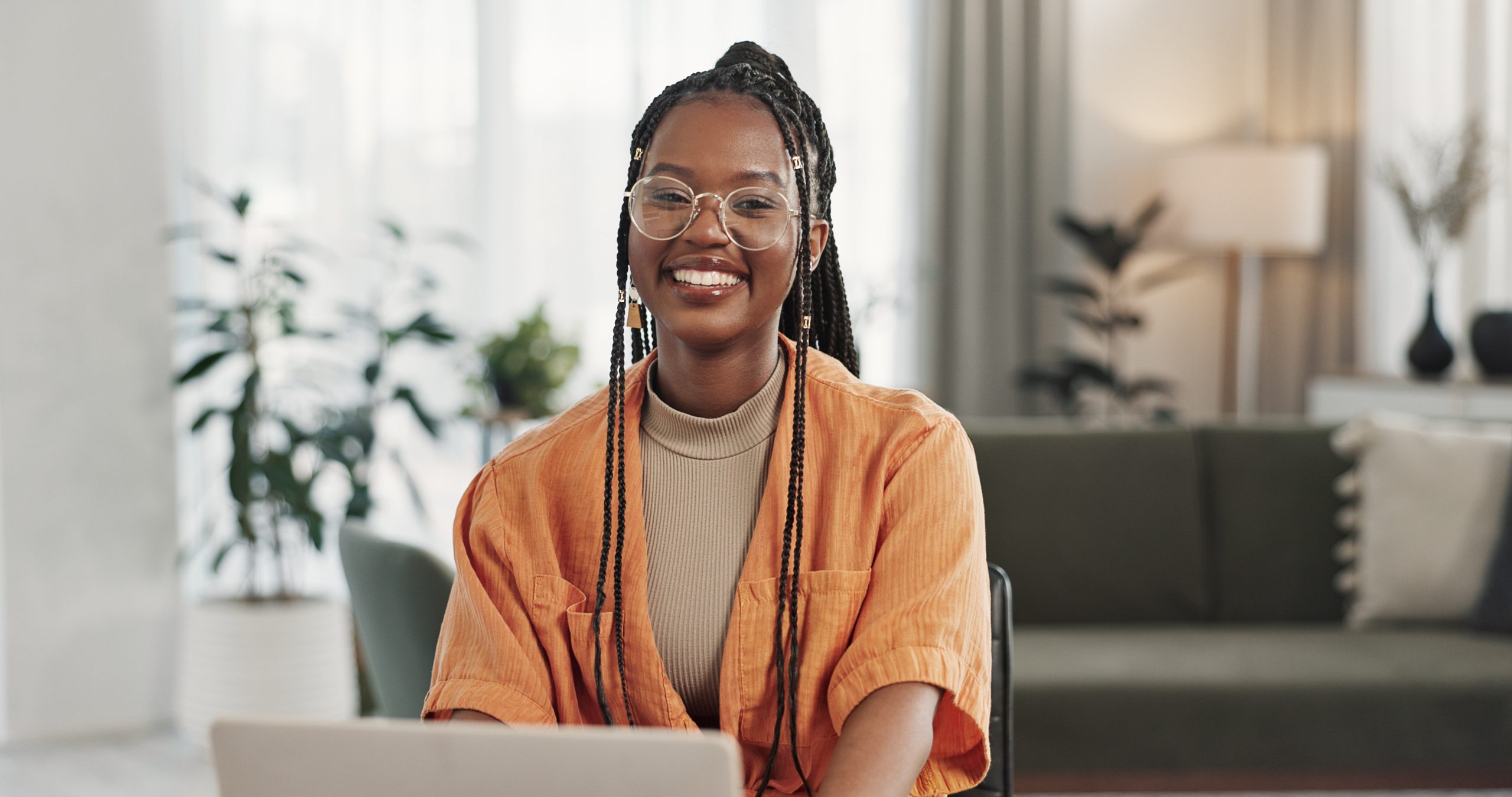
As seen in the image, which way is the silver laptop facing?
away from the camera

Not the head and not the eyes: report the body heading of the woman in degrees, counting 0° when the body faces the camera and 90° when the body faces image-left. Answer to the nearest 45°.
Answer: approximately 0°

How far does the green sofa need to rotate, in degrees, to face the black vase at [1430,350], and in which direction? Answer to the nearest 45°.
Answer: approximately 180°

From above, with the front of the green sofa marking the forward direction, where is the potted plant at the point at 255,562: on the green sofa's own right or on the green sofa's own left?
on the green sofa's own right

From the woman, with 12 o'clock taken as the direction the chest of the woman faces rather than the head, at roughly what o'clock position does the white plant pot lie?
The white plant pot is roughly at 5 o'clock from the woman.

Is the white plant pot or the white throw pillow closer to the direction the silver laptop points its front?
the white plant pot

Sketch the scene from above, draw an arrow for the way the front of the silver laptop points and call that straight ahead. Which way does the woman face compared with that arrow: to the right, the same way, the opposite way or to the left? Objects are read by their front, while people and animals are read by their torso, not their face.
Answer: the opposite way

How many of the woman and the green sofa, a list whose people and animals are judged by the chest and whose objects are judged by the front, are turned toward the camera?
2

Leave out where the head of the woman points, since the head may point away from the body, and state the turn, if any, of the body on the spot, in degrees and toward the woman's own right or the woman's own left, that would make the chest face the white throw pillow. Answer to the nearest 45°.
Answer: approximately 135° to the woman's own left

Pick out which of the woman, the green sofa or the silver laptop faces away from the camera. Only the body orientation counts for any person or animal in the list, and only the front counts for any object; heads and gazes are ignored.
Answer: the silver laptop
